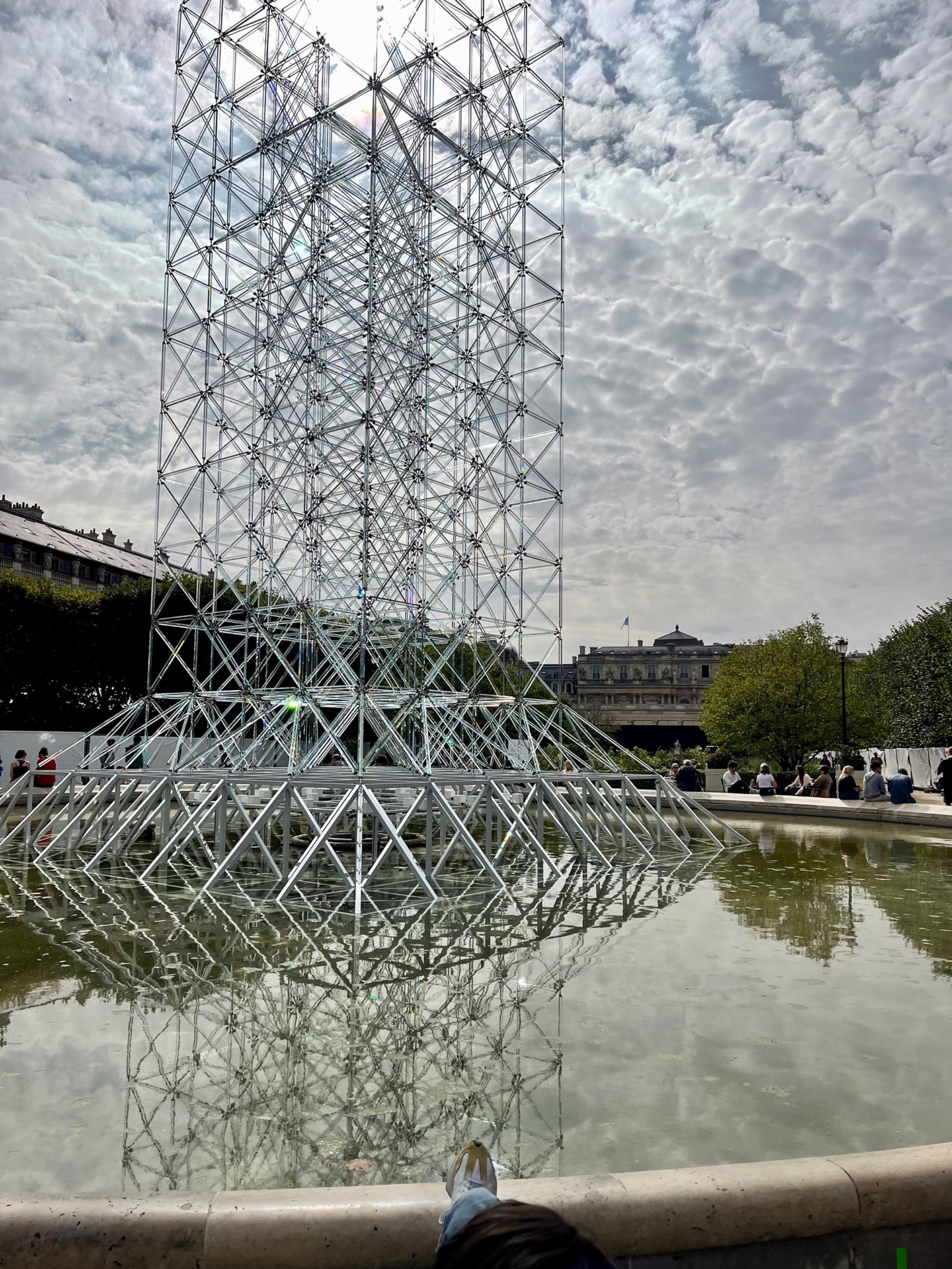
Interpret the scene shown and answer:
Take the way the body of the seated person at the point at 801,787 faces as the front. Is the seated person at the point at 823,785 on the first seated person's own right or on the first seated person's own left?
on the first seated person's own left

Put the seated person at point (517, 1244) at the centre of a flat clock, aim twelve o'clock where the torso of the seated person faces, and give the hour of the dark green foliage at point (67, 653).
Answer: The dark green foliage is roughly at 11 o'clock from the seated person.

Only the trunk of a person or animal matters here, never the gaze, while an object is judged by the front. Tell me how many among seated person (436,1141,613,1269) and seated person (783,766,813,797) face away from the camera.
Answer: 1

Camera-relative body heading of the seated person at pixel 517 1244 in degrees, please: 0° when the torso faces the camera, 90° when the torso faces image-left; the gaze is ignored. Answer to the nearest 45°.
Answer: approximately 180°

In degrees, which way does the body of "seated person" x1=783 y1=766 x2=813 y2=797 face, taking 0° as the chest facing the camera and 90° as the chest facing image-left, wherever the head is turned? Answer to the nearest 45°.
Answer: approximately 45°

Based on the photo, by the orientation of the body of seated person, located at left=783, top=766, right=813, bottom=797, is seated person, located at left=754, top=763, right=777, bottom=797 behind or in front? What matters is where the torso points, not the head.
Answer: in front

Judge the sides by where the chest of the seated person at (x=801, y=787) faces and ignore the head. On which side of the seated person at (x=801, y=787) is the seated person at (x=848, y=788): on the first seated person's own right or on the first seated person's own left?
on the first seated person's own left

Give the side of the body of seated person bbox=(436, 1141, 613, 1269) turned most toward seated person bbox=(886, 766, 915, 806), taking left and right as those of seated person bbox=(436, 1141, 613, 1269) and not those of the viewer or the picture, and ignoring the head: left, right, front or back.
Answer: front

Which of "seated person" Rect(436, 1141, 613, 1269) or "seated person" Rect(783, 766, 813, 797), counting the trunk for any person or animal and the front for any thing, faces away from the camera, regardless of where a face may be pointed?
"seated person" Rect(436, 1141, 613, 1269)

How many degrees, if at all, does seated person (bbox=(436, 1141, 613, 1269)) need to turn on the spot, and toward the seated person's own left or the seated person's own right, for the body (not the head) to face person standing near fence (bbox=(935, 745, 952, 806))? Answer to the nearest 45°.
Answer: approximately 45° to the seated person's own right

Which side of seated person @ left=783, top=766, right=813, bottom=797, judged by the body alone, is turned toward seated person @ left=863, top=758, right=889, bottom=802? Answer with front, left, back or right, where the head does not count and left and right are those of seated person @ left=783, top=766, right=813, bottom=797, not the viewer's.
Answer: left

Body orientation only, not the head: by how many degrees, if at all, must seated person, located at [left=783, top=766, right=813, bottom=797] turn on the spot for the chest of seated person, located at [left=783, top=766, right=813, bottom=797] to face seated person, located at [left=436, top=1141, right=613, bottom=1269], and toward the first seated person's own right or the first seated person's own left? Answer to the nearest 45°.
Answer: approximately 45° to the first seated person's own left
